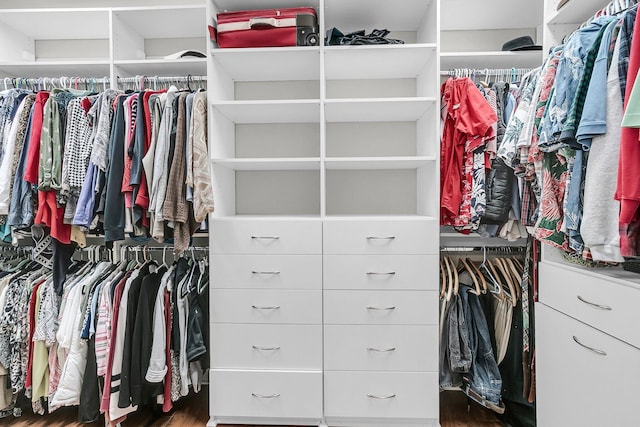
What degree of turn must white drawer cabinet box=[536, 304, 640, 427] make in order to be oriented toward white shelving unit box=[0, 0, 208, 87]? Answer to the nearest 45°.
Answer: approximately 45° to its right

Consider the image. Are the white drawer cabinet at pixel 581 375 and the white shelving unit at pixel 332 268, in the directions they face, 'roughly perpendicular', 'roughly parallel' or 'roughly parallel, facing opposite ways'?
roughly perpendicular

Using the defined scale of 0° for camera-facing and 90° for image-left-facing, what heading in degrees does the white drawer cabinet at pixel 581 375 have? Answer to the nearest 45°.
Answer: approximately 45°

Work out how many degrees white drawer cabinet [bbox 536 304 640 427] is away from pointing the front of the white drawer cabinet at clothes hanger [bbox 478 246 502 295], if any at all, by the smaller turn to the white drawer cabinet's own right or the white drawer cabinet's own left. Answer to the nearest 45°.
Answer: approximately 90° to the white drawer cabinet's own right

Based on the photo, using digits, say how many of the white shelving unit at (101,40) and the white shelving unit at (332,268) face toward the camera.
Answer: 2

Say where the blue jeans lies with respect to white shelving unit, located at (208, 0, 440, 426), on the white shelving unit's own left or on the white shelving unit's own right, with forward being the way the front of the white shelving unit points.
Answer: on the white shelving unit's own left

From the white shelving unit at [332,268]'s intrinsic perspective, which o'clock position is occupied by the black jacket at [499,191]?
The black jacket is roughly at 9 o'clock from the white shelving unit.

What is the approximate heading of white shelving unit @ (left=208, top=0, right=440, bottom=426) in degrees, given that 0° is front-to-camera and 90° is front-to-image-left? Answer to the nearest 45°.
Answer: approximately 0°

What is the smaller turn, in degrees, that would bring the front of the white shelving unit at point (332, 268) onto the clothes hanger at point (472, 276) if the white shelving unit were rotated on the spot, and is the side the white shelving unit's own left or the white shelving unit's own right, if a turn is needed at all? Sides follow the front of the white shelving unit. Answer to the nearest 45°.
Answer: approximately 90° to the white shelving unit's own left

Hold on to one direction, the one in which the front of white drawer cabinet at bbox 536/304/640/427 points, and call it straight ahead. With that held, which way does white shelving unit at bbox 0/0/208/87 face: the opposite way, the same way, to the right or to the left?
to the left

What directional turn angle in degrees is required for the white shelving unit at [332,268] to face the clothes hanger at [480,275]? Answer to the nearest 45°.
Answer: approximately 90° to its left
